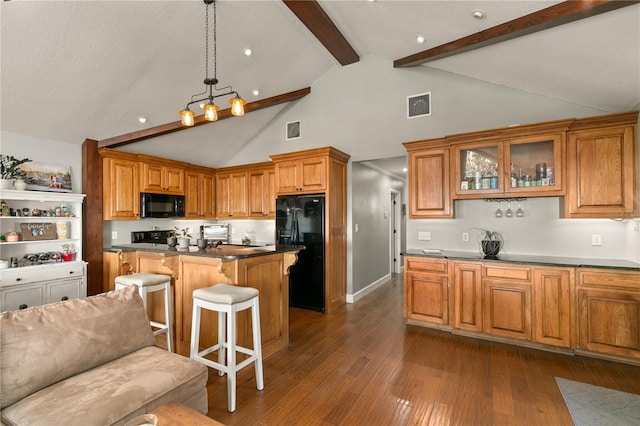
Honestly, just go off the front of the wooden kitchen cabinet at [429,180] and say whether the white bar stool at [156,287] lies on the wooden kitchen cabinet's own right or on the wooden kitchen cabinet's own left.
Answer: on the wooden kitchen cabinet's own right

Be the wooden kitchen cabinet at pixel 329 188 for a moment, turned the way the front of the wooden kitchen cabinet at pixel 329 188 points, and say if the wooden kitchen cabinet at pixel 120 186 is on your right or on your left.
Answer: on your right

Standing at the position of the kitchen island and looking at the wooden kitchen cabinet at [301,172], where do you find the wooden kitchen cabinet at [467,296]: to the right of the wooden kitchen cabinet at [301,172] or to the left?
right

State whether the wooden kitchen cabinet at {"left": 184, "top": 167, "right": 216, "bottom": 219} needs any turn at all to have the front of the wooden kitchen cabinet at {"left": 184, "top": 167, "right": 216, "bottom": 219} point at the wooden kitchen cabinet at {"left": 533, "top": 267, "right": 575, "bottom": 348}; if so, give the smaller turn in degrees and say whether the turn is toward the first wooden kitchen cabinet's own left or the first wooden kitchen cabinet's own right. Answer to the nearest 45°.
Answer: approximately 45° to the first wooden kitchen cabinet's own left

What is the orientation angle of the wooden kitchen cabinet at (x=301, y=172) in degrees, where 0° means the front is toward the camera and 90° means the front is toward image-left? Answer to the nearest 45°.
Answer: approximately 45°

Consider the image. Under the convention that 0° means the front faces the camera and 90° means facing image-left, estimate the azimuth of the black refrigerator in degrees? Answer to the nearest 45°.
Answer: approximately 45°

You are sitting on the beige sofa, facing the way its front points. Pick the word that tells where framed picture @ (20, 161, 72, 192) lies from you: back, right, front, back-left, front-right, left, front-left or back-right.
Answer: back-left

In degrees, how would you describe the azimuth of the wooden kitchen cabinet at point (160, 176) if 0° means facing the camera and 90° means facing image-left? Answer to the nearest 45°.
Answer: approximately 315°

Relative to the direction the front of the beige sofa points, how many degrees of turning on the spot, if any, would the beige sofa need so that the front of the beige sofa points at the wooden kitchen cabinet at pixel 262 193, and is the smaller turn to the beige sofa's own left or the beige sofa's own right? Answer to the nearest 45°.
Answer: approximately 90° to the beige sofa's own left

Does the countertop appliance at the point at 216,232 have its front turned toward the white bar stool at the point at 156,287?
yes

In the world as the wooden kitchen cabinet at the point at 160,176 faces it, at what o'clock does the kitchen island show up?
The kitchen island is roughly at 1 o'clock from the wooden kitchen cabinet.

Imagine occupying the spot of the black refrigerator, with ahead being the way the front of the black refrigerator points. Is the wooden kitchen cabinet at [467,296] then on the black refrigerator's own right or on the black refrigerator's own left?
on the black refrigerator's own left
